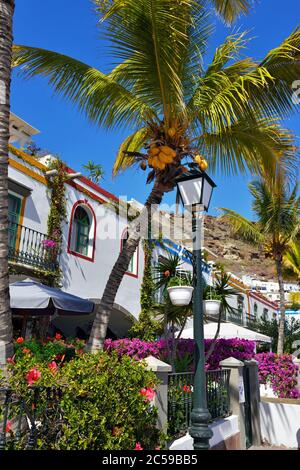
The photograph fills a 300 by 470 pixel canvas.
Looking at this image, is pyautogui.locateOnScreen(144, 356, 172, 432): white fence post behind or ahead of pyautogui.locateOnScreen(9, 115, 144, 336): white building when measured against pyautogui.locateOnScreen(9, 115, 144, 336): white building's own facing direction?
ahead

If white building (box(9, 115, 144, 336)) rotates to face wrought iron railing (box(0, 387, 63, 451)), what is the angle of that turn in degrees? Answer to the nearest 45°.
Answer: approximately 45° to its right

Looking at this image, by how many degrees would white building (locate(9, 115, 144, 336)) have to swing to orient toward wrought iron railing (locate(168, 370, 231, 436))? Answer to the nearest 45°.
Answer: approximately 45° to its right

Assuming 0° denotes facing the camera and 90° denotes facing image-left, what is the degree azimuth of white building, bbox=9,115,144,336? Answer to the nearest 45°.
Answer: approximately 315°
